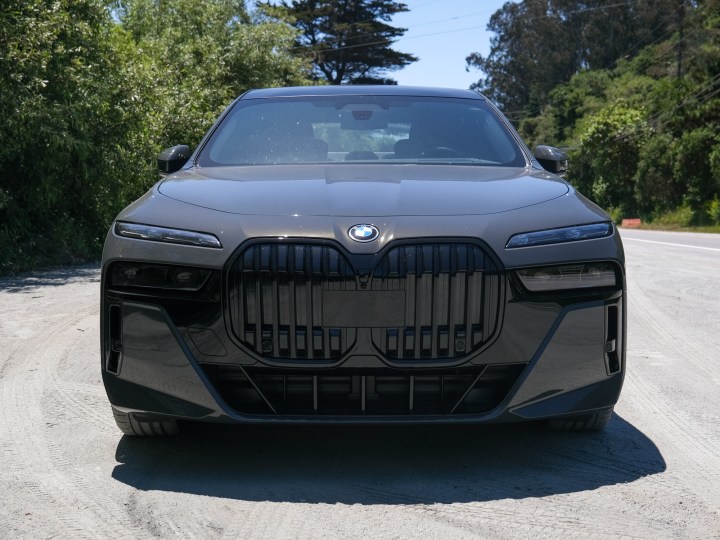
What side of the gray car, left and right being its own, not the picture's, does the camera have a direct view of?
front
